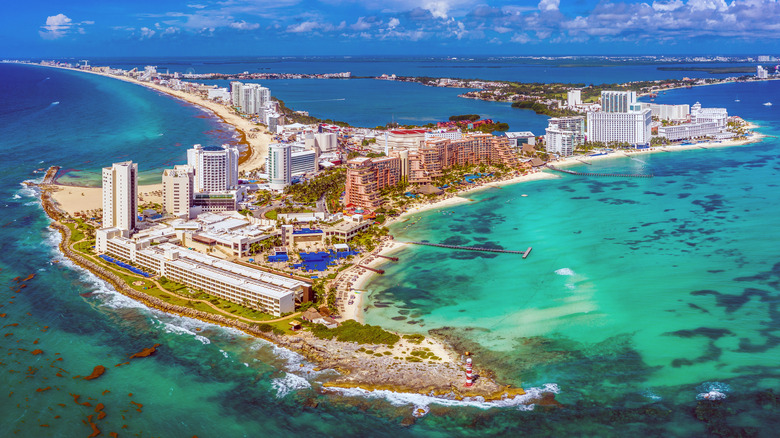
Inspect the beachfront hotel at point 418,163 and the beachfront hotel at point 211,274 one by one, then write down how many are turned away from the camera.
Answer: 0

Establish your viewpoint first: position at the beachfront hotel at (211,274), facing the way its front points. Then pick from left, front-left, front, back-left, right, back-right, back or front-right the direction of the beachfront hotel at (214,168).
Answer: back-right

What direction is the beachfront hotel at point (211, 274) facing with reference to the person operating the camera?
facing the viewer and to the left of the viewer

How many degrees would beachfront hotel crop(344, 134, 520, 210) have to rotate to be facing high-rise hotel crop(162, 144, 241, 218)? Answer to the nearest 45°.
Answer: approximately 90° to its right

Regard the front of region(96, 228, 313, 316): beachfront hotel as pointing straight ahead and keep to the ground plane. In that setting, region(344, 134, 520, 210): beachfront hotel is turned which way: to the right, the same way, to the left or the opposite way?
to the left

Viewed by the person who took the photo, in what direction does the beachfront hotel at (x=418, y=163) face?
facing the viewer and to the right of the viewer

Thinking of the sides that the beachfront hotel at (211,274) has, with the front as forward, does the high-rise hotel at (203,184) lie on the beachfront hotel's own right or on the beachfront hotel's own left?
on the beachfront hotel's own right

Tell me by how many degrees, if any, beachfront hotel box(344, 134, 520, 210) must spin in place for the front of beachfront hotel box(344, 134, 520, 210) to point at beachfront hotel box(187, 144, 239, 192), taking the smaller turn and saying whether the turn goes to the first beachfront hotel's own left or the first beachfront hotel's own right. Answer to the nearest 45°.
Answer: approximately 90° to the first beachfront hotel's own right

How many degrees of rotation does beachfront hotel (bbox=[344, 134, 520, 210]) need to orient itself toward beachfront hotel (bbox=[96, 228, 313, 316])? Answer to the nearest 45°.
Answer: approximately 45° to its right
